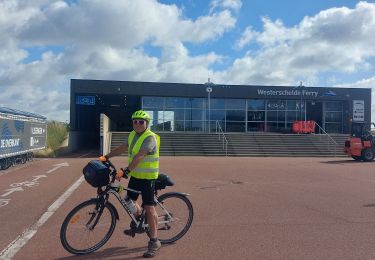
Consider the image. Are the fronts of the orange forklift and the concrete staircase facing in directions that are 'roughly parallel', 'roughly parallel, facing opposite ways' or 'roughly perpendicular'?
roughly perpendicular

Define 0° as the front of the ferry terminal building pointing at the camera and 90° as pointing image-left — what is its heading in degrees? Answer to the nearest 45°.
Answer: approximately 0°

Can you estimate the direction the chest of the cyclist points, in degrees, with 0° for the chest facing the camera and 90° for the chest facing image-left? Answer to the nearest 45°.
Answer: approximately 45°

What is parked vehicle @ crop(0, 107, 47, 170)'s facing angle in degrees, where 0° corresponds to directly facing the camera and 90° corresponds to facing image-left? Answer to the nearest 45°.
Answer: approximately 45°

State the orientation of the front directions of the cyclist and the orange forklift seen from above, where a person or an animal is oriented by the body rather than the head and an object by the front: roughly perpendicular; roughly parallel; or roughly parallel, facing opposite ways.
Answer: roughly perpendicular
